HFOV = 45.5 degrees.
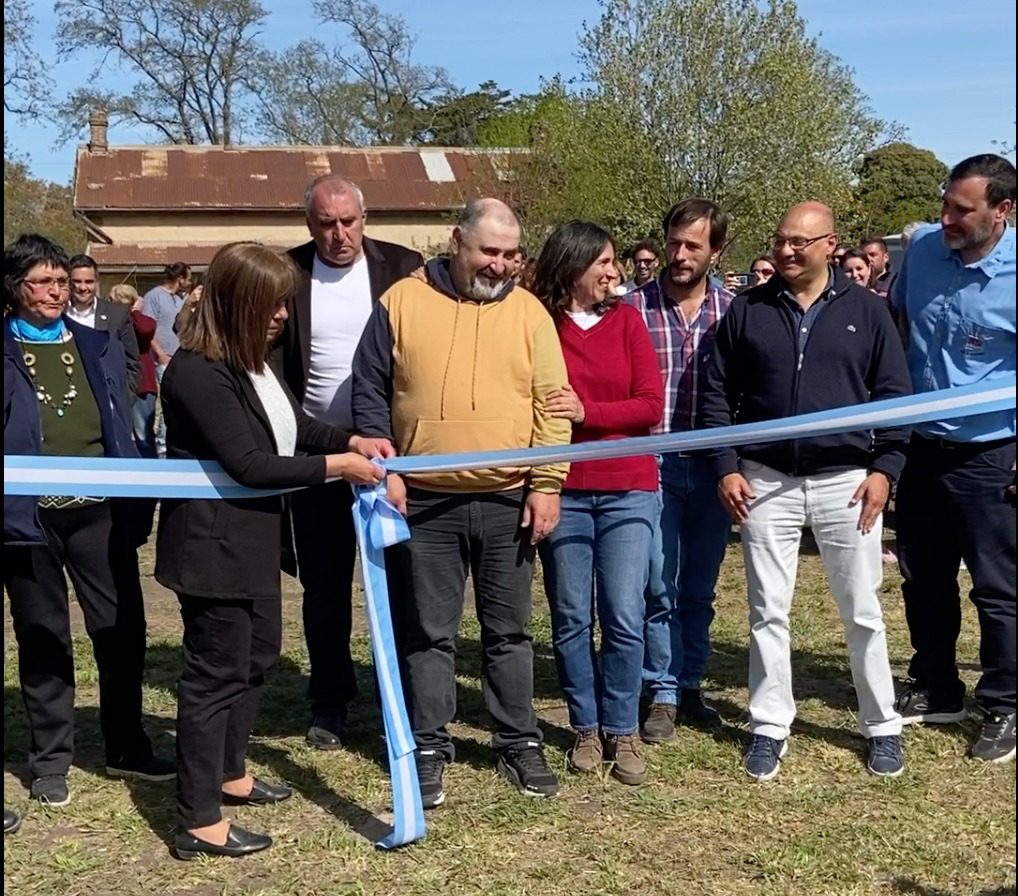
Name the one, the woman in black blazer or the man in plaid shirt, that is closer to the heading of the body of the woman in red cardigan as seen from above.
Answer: the woman in black blazer

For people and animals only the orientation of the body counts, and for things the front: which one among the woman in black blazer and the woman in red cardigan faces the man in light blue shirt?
the woman in black blazer

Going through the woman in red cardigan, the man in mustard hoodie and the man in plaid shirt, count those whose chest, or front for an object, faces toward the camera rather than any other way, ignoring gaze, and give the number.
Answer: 3

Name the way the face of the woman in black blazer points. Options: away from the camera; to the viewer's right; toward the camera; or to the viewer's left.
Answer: to the viewer's right

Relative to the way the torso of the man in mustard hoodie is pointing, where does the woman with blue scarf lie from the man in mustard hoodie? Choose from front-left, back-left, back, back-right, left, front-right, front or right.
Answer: right

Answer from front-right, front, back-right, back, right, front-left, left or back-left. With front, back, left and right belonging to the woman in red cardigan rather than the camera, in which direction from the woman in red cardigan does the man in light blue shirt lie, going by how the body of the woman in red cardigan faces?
left

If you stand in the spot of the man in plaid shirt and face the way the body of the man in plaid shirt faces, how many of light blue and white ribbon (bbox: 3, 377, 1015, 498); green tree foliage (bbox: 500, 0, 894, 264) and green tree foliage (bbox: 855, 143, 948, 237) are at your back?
2

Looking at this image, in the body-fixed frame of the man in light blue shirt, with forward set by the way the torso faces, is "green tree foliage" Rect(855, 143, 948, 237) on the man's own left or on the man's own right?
on the man's own right

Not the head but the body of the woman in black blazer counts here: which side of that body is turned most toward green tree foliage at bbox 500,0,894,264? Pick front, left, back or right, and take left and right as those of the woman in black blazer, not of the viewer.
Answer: left

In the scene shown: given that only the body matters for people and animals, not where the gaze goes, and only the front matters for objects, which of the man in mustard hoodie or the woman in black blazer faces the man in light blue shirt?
the woman in black blazer

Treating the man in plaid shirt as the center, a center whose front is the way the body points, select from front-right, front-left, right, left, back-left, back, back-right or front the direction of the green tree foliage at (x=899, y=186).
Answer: back

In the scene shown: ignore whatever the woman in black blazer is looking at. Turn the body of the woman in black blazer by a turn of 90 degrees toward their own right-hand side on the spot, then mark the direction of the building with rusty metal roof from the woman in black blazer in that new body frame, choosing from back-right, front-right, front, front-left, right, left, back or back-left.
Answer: back

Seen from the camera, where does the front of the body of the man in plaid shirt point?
toward the camera

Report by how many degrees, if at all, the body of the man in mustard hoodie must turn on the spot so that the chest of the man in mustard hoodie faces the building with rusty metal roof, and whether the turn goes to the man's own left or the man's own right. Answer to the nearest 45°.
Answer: approximately 180°
